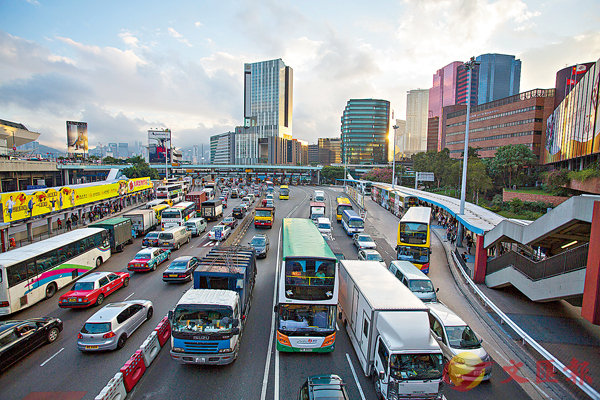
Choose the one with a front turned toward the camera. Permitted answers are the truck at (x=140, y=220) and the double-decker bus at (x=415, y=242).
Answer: the double-decker bus

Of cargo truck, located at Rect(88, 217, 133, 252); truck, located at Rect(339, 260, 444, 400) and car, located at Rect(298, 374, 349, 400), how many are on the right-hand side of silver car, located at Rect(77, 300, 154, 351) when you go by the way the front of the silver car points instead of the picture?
2

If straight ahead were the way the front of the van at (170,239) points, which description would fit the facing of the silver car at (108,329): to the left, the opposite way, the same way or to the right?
the same way

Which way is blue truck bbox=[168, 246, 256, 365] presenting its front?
toward the camera

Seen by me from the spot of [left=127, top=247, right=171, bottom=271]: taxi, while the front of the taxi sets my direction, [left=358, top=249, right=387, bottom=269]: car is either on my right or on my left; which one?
on my right

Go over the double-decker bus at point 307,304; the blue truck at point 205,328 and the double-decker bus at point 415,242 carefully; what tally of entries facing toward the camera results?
3

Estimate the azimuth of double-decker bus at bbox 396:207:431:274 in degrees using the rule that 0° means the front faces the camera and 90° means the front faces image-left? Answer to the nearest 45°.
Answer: approximately 0°

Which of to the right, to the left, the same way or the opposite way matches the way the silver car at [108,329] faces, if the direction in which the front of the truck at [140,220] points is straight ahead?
the same way

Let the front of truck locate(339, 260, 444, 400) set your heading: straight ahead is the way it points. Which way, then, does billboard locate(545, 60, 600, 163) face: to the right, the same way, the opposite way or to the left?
to the right

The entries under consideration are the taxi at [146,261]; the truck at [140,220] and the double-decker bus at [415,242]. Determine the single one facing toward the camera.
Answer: the double-decker bus

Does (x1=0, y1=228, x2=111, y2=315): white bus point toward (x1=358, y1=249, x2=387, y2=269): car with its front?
no

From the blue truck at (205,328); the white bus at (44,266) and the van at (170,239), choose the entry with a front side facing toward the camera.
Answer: the blue truck

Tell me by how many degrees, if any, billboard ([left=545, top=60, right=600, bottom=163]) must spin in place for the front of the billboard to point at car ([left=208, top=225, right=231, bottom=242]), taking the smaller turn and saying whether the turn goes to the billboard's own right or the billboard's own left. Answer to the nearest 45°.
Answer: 0° — it already faces it

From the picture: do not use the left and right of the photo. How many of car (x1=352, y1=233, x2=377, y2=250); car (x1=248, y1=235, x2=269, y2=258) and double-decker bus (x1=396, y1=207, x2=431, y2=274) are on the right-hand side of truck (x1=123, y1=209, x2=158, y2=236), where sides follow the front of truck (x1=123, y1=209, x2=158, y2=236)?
3

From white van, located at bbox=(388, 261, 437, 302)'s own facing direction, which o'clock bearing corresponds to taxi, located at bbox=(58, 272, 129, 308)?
The taxi is roughly at 4 o'clock from the white van.

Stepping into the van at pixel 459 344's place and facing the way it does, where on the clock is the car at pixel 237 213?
The car is roughly at 6 o'clock from the van.

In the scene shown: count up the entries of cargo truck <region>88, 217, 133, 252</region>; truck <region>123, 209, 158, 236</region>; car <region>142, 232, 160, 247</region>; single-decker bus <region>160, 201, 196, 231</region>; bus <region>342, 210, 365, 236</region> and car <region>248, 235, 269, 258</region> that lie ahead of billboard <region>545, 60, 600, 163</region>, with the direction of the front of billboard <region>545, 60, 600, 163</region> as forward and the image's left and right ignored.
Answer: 6

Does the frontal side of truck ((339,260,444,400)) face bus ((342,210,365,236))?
no

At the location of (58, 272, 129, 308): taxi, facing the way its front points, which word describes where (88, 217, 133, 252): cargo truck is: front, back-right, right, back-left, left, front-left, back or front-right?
front-left
